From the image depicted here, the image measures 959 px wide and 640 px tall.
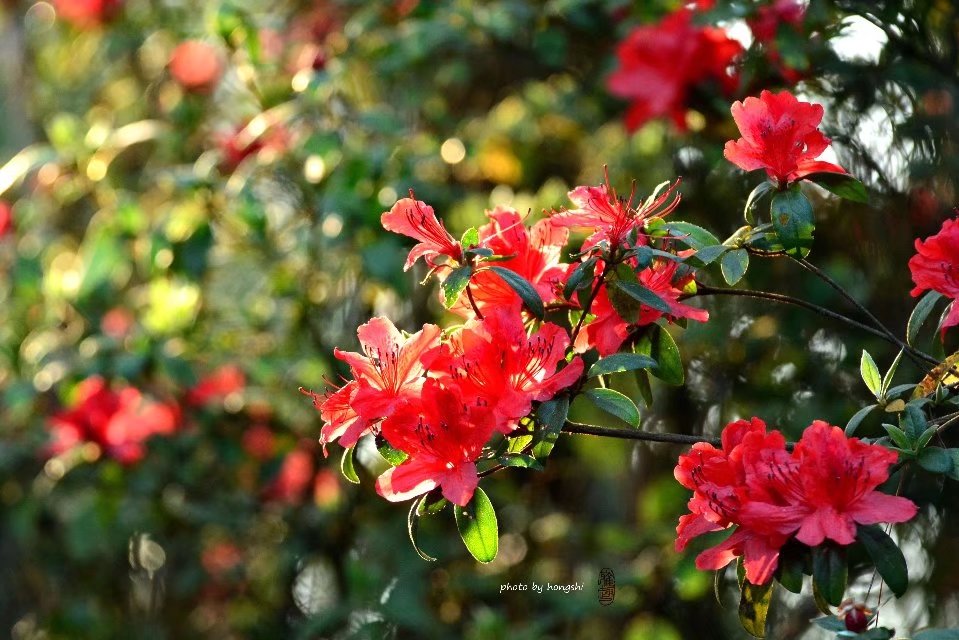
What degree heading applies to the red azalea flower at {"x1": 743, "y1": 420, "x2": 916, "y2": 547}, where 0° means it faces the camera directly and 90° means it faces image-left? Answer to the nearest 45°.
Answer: approximately 0°

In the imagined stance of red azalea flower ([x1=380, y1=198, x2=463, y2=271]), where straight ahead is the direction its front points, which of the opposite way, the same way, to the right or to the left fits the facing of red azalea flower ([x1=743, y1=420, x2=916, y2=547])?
to the left

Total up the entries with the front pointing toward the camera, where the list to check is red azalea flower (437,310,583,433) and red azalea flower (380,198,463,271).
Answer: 1

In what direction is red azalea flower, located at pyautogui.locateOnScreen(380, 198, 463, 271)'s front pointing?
to the viewer's left
